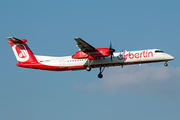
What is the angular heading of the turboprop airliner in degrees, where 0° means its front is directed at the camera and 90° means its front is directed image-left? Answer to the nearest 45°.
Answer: approximately 270°
